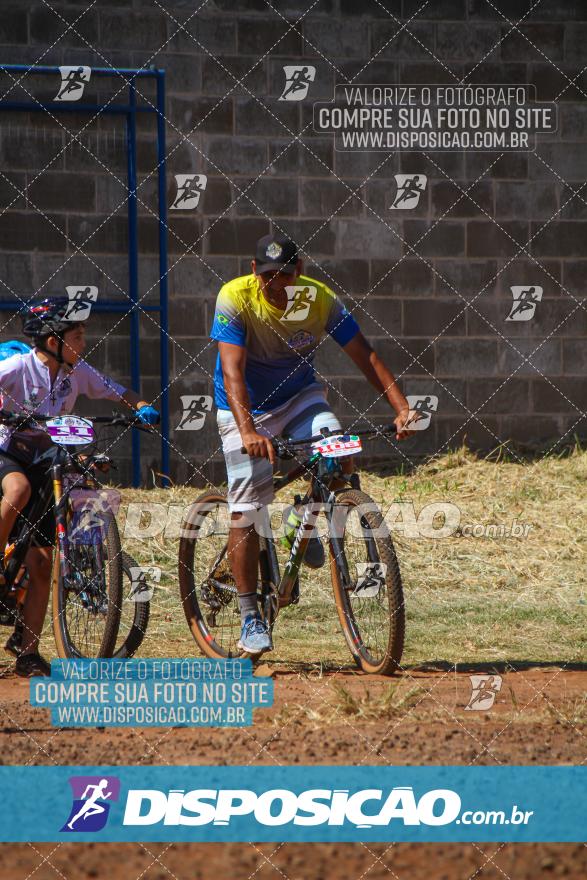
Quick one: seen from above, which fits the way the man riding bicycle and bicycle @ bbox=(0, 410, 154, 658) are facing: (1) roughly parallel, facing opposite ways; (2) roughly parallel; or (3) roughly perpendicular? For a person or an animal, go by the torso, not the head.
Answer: roughly parallel

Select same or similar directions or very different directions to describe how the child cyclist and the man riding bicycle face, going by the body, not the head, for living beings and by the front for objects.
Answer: same or similar directions

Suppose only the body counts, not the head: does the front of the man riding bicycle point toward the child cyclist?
no

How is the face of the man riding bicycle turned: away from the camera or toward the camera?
toward the camera

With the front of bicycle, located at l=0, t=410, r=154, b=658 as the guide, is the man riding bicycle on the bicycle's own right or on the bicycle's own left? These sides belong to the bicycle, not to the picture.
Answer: on the bicycle's own left

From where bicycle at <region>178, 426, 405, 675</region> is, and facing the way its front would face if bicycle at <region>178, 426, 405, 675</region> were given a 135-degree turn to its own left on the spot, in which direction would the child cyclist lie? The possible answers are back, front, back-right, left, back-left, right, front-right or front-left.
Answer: left

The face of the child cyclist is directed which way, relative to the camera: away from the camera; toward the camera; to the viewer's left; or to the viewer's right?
to the viewer's right

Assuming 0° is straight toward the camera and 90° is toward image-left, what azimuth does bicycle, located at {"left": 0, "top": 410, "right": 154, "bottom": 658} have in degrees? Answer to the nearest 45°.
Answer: approximately 315°

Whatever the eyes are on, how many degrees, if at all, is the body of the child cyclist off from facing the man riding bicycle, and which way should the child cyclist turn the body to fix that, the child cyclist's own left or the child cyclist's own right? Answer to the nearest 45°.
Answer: approximately 45° to the child cyclist's own left

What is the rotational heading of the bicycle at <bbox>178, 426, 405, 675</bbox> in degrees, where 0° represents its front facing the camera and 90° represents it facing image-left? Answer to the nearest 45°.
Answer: approximately 315°

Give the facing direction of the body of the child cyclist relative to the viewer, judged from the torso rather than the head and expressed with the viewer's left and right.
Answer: facing the viewer and to the right of the viewer

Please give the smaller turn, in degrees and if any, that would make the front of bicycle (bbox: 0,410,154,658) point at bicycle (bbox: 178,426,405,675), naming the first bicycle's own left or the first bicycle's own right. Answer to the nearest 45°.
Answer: approximately 45° to the first bicycle's own left

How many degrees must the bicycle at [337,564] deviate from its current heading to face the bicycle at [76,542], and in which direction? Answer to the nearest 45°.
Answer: approximately 135° to its right

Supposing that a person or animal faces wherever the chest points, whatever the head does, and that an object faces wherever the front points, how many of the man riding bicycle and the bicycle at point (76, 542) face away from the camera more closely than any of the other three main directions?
0
